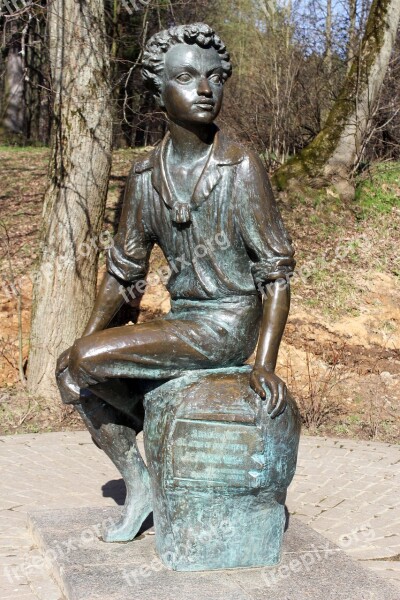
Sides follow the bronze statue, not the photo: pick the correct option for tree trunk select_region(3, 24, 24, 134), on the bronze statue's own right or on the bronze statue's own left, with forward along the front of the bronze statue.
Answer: on the bronze statue's own right

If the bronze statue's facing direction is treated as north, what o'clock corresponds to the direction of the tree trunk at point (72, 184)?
The tree trunk is roughly at 4 o'clock from the bronze statue.

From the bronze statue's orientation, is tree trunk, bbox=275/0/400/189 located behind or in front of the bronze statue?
behind

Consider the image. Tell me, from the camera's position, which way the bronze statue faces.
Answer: facing the viewer and to the left of the viewer
